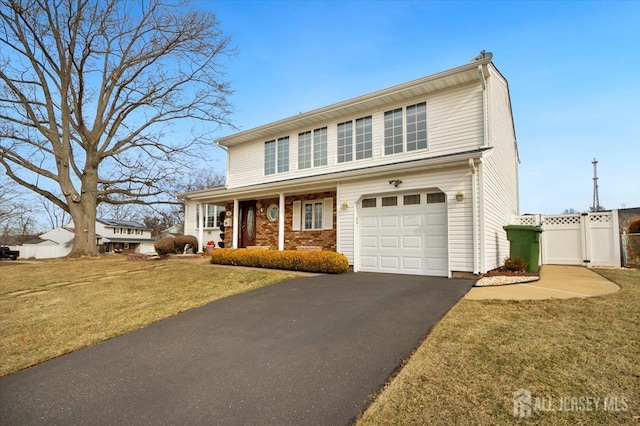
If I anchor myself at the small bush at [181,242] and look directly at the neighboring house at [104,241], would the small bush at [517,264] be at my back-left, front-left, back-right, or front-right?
back-right

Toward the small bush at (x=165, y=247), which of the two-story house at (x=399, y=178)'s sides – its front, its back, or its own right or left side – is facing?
right

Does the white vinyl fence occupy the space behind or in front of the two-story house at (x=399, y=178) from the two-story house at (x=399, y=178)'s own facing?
behind

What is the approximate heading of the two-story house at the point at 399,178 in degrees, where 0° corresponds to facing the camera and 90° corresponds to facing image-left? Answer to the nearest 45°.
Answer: approximately 45°

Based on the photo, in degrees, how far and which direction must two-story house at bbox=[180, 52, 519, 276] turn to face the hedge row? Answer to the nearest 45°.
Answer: approximately 45° to its right

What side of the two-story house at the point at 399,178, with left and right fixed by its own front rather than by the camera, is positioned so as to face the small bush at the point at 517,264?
left

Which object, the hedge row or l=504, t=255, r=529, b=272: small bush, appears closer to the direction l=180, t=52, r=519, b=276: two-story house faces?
the hedge row

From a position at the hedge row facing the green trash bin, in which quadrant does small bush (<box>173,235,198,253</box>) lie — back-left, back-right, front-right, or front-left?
back-left

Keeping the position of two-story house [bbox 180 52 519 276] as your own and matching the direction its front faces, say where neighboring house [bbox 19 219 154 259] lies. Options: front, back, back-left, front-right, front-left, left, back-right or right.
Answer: right

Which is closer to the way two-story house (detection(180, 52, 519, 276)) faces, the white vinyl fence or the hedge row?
the hedge row

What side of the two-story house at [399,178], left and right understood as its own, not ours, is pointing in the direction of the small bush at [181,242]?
right
